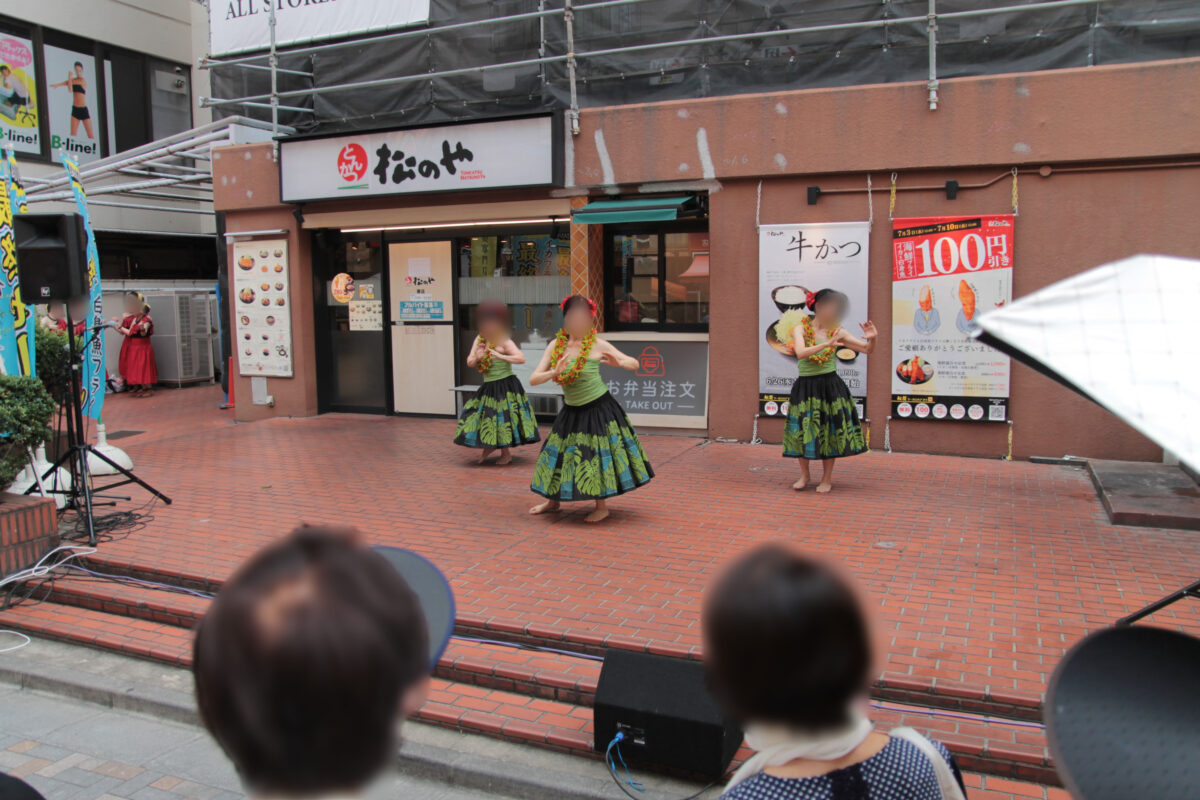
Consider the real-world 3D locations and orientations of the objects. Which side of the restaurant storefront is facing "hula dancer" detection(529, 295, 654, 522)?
front

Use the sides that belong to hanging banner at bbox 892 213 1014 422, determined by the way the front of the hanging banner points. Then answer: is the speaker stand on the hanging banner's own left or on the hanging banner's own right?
on the hanging banner's own right

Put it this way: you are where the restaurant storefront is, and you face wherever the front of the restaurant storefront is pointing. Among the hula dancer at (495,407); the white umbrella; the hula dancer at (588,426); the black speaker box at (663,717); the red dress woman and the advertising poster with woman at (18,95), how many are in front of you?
4

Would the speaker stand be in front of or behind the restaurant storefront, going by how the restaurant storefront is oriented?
in front

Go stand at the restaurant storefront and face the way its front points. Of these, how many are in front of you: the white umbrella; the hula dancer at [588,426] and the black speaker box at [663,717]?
3

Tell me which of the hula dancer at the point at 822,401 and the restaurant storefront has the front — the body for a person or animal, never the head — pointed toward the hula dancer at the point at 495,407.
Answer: the restaurant storefront

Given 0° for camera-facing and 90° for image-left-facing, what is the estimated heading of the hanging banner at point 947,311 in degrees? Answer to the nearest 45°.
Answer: approximately 0°

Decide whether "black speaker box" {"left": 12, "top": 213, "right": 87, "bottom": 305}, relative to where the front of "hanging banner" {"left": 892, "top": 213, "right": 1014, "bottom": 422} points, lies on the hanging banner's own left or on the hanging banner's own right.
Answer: on the hanging banner's own right

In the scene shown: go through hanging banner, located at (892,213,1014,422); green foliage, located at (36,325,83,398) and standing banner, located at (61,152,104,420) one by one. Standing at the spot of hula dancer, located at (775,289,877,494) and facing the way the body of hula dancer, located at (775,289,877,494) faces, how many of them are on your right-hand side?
2

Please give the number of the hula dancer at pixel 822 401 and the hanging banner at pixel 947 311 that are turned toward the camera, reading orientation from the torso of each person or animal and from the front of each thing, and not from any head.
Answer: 2

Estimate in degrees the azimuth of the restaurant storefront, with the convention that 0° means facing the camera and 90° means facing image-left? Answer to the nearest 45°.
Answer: approximately 0°

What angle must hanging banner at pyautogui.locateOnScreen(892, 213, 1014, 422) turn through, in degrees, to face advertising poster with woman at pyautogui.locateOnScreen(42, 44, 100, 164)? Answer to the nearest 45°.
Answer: approximately 90° to its right

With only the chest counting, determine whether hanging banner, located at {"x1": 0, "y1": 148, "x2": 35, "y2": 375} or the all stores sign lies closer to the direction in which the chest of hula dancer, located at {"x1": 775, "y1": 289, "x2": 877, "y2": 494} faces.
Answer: the hanging banner

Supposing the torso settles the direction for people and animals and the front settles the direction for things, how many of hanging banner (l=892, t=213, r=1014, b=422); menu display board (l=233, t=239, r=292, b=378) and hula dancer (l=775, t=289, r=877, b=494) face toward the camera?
3

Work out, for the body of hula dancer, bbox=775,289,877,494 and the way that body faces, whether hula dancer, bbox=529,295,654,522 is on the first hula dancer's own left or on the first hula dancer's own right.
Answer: on the first hula dancer's own right

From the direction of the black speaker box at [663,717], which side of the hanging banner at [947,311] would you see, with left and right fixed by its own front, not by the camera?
front
